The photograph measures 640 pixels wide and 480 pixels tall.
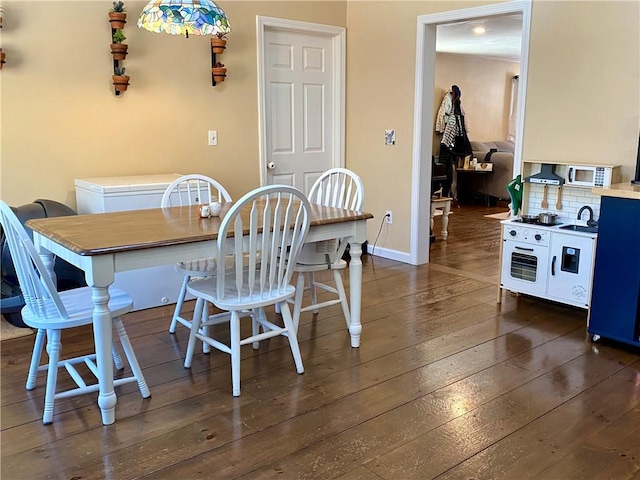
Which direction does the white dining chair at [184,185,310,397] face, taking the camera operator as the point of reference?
facing away from the viewer and to the left of the viewer

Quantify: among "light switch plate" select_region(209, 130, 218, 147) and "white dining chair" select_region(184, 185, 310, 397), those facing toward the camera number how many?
1

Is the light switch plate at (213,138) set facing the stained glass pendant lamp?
yes

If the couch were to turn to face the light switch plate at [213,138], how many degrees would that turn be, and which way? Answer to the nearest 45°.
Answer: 0° — it already faces it

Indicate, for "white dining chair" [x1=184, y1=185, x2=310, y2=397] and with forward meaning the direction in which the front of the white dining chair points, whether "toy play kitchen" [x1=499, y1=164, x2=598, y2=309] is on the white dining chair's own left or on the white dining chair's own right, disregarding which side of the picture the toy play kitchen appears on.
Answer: on the white dining chair's own right

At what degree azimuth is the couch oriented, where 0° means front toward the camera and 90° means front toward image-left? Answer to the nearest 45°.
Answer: approximately 45°

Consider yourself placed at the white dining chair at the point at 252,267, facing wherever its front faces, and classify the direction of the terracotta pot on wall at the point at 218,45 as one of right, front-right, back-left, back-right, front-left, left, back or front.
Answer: front-right

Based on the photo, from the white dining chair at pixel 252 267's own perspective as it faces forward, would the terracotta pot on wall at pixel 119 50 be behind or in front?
in front

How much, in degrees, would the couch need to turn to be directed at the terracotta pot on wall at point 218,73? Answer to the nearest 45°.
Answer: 0° — it already faces it

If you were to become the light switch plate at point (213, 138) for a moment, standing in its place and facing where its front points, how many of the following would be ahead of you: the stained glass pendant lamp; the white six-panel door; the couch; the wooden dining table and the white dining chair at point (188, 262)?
3

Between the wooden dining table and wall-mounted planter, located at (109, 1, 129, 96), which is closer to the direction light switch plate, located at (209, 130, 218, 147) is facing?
the wooden dining table

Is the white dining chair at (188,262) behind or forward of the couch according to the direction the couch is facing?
forward

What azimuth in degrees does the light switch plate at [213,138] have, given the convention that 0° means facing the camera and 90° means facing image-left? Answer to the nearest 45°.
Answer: approximately 0°

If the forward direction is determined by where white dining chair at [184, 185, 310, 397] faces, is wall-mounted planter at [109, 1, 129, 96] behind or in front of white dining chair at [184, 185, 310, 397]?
in front

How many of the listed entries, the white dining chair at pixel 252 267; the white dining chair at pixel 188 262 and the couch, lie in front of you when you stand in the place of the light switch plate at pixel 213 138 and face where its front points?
2
